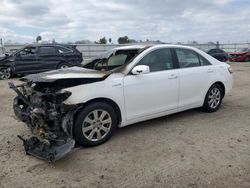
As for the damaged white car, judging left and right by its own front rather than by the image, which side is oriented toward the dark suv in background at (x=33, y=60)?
right

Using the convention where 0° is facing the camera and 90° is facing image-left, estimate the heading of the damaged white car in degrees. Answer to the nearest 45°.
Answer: approximately 45°

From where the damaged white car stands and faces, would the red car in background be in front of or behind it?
behind
